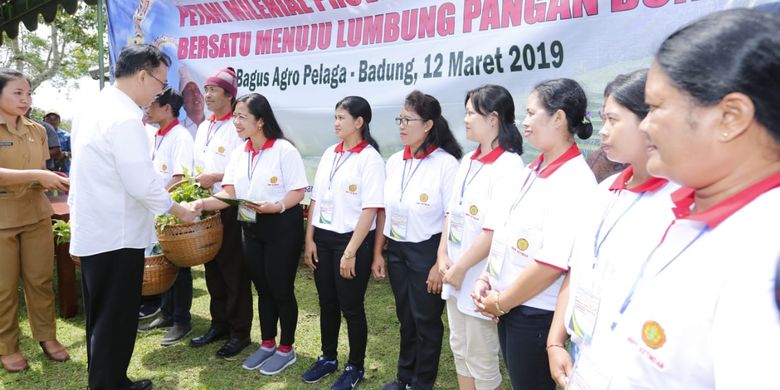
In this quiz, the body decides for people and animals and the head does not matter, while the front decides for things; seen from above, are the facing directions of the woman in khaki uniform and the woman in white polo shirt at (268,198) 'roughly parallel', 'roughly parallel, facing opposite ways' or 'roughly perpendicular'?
roughly perpendicular

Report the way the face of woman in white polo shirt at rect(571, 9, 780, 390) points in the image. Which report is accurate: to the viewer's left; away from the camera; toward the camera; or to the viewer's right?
to the viewer's left

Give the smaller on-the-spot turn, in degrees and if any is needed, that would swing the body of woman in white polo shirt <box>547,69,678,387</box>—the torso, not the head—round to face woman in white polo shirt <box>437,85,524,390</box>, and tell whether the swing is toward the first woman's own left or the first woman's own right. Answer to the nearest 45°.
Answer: approximately 90° to the first woman's own right

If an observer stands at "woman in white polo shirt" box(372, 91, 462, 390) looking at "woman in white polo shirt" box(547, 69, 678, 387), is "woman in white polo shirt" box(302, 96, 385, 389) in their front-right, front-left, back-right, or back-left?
back-right

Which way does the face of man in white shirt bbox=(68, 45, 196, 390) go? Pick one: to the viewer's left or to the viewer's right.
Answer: to the viewer's right

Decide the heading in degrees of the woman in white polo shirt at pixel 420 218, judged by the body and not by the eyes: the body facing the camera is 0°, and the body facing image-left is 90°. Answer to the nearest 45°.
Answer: approximately 45°

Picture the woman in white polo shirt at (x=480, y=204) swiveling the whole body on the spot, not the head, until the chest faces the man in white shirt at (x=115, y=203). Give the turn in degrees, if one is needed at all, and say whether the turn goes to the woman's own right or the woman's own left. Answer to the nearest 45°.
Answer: approximately 45° to the woman's own right

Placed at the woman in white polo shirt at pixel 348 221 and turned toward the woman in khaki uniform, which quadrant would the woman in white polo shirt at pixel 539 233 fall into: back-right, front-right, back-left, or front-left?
back-left

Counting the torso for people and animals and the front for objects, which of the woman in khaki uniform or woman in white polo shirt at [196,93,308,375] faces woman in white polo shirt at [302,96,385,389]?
the woman in khaki uniform

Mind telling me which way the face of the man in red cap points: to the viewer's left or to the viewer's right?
to the viewer's left

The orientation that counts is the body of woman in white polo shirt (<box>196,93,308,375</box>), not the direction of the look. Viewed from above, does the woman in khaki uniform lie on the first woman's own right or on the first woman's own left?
on the first woman's own right

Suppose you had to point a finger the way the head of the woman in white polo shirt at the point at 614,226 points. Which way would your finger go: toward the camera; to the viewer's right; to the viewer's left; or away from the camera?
to the viewer's left
